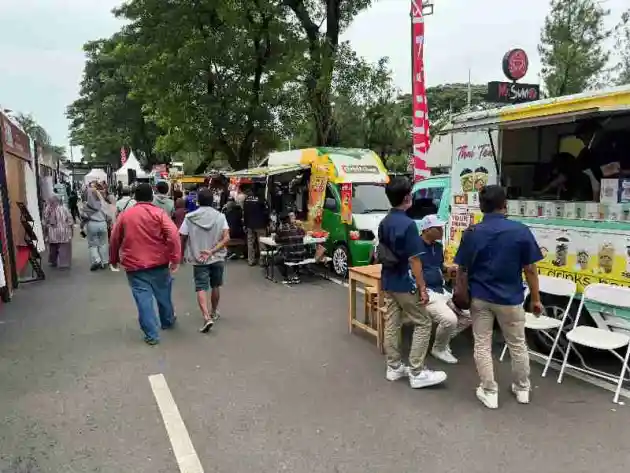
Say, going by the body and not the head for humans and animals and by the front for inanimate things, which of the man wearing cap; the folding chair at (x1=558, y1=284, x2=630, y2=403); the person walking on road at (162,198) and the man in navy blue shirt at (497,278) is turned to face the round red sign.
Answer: the man in navy blue shirt

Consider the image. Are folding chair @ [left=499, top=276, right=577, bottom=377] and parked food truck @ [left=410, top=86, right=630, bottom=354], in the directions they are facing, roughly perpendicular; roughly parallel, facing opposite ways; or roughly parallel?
roughly perpendicular

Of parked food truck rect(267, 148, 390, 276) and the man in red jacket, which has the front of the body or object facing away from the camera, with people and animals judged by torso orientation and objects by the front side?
the man in red jacket

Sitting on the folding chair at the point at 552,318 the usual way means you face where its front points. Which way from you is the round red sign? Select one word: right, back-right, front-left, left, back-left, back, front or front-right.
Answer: back-right

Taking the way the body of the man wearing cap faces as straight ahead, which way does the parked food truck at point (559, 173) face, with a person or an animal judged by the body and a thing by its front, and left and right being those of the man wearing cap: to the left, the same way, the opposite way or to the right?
the opposite way

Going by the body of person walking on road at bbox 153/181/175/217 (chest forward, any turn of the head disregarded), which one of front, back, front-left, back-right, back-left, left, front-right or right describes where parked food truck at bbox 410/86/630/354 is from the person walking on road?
back-right

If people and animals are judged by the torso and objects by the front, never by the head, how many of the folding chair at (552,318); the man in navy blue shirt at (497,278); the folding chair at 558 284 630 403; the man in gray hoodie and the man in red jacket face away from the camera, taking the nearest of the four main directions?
3

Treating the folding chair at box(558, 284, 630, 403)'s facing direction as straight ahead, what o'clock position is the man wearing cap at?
The man wearing cap is roughly at 1 o'clock from the folding chair.

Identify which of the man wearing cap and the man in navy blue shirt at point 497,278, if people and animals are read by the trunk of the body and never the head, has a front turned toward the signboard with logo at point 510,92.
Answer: the man in navy blue shirt

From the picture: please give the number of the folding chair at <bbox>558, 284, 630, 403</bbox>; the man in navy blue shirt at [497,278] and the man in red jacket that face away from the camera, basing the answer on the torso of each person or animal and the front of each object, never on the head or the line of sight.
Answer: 2

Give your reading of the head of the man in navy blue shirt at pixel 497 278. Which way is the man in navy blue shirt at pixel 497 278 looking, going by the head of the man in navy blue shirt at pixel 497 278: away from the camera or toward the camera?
away from the camera

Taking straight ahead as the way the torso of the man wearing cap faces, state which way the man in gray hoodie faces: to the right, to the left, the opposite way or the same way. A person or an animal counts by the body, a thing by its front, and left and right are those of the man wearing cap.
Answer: the opposite way

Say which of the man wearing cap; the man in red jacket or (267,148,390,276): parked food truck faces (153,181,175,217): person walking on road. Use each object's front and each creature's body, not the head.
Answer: the man in red jacket

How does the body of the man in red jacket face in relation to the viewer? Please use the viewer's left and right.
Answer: facing away from the viewer

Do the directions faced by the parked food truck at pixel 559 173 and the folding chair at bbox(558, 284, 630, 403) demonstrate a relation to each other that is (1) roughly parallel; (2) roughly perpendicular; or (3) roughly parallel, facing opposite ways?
roughly perpendicular

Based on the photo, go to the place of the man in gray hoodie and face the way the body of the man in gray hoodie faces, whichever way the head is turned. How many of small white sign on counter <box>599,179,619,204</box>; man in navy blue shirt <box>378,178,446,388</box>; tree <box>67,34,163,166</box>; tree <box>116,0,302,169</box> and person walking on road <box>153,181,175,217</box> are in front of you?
3
